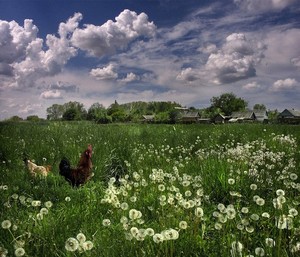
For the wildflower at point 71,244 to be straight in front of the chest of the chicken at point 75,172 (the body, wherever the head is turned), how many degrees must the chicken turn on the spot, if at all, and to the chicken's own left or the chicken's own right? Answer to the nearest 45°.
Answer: approximately 90° to the chicken's own right

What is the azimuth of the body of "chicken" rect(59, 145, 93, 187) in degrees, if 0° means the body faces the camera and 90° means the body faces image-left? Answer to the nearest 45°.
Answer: approximately 270°

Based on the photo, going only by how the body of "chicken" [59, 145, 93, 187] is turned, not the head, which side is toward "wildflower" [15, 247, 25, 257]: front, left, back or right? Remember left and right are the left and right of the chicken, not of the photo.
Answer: right

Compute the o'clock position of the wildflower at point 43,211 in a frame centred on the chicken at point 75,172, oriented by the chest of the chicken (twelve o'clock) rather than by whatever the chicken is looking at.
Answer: The wildflower is roughly at 3 o'clock from the chicken.

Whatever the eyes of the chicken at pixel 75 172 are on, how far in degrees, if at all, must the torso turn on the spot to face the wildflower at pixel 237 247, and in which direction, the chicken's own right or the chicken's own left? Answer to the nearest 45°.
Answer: approximately 90° to the chicken's own right

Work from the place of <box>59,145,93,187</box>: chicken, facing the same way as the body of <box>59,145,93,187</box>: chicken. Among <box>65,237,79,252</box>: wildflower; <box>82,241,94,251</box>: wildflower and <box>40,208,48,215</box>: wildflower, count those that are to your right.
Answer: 3

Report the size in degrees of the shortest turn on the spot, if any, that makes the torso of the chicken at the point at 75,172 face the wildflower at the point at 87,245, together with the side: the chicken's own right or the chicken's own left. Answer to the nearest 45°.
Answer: approximately 90° to the chicken's own right
